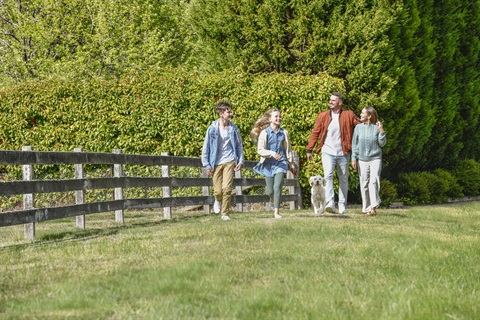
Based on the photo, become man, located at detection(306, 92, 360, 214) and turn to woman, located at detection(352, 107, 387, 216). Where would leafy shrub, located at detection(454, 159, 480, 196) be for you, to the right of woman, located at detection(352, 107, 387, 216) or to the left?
left

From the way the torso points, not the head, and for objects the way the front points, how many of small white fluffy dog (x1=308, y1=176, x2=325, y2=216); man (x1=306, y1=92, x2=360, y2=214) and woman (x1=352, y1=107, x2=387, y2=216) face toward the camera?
3

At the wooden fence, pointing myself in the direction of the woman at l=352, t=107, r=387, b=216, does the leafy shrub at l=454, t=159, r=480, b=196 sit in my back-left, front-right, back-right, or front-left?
front-left

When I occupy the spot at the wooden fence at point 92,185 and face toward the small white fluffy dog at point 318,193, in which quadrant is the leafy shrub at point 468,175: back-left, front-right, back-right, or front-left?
front-left

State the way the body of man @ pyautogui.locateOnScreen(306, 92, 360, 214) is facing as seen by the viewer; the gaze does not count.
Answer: toward the camera

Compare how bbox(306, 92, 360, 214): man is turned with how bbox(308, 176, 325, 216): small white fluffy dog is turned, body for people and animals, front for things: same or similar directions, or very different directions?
same or similar directions

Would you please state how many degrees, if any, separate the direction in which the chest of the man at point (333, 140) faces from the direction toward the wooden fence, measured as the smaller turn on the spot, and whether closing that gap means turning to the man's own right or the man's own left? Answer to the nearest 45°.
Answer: approximately 45° to the man's own right

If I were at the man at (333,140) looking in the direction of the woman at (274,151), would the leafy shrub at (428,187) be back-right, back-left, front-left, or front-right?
back-right

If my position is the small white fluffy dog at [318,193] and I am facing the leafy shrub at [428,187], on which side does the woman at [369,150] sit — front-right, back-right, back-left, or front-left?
front-right

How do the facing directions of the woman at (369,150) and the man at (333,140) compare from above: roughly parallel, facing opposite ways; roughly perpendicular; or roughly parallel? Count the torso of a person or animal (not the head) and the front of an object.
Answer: roughly parallel

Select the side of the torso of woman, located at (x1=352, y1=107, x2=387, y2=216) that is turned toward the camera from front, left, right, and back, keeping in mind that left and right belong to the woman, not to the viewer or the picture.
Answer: front
